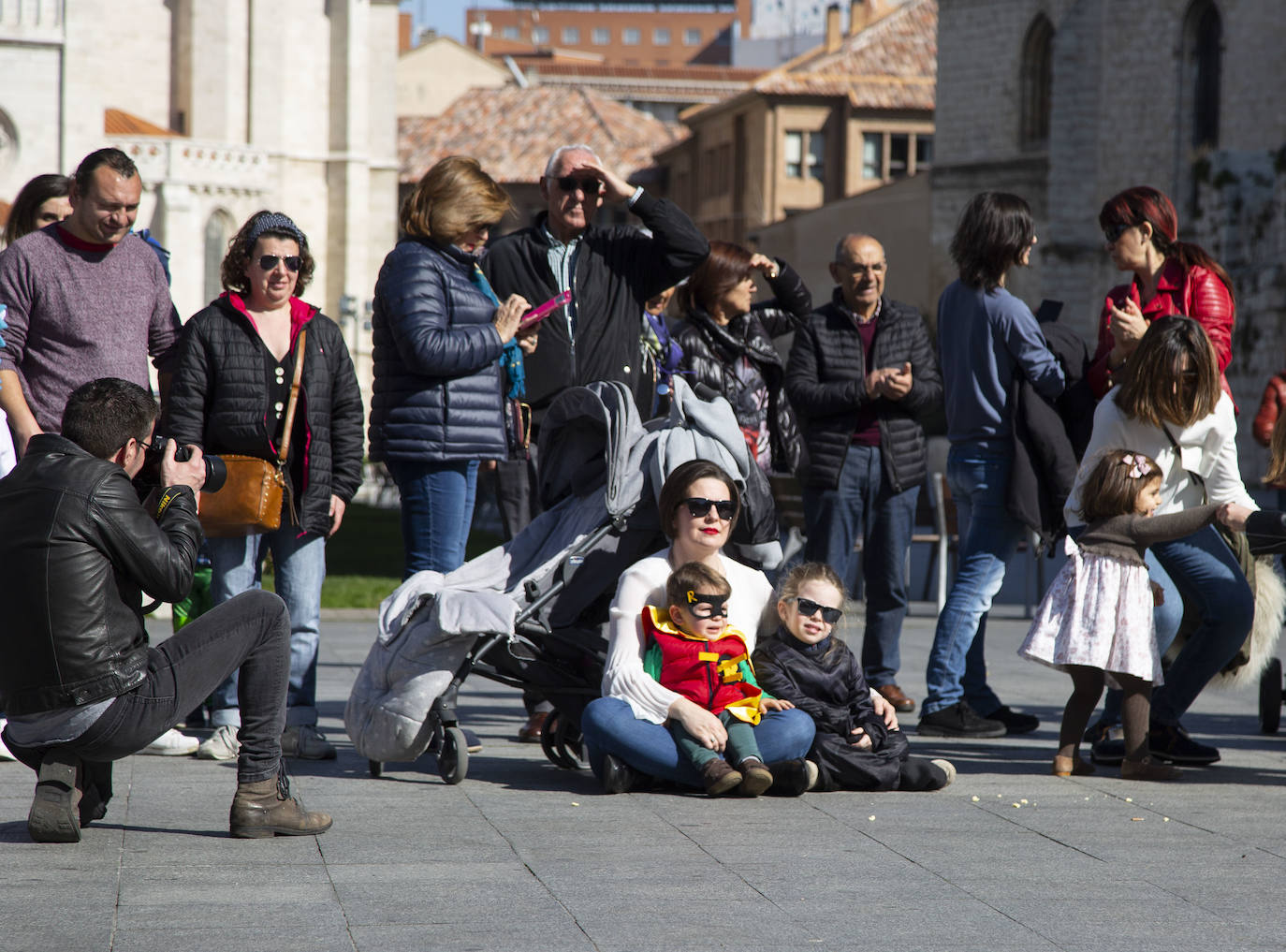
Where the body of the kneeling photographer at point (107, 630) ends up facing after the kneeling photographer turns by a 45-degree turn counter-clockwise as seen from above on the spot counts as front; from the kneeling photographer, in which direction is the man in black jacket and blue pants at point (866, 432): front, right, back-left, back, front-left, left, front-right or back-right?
front-right

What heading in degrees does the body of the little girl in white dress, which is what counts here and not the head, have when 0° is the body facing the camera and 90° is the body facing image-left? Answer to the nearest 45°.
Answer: approximately 270°

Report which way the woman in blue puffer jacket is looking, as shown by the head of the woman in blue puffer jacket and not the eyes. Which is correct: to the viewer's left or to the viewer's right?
to the viewer's right

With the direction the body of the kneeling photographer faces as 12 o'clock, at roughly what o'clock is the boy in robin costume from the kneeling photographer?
The boy in robin costume is roughly at 1 o'clock from the kneeling photographer.

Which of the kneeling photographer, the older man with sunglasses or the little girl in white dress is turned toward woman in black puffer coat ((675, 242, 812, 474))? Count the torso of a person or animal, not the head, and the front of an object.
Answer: the kneeling photographer

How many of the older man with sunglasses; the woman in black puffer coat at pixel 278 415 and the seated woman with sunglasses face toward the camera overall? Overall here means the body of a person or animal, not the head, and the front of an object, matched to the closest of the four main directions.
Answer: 3

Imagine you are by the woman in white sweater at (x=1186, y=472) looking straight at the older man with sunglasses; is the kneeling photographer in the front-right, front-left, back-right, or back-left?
front-left

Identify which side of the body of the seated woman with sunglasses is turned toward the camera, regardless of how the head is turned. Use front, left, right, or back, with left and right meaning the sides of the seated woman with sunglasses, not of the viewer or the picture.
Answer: front

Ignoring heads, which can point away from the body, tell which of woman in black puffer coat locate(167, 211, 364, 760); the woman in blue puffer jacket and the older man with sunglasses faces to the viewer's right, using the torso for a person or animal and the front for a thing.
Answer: the woman in blue puffer jacket

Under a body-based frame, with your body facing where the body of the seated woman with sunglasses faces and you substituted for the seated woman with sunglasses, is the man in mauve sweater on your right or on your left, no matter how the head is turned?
on your right

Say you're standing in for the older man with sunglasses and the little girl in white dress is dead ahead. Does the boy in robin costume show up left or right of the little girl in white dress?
right

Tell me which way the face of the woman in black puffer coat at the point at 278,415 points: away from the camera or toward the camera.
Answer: toward the camera

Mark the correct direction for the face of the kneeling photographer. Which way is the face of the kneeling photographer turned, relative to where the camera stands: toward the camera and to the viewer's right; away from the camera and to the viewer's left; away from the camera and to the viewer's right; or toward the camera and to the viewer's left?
away from the camera and to the viewer's right

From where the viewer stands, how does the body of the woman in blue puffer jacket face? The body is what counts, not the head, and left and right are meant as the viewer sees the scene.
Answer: facing to the right of the viewer

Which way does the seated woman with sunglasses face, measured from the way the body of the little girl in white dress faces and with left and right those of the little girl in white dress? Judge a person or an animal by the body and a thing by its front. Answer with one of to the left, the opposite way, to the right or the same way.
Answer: to the right

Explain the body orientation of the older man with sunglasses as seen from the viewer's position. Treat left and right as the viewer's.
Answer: facing the viewer

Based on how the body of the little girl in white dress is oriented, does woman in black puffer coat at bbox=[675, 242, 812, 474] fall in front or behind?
behind

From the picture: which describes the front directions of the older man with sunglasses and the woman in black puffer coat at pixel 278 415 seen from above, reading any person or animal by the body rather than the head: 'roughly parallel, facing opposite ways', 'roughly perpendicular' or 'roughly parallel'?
roughly parallel

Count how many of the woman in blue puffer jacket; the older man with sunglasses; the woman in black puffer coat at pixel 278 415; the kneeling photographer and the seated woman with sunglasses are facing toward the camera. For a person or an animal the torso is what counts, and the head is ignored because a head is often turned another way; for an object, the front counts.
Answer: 3

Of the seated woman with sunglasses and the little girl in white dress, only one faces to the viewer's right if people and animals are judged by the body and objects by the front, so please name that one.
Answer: the little girl in white dress
